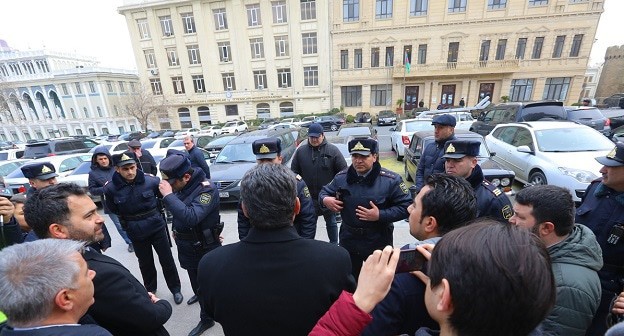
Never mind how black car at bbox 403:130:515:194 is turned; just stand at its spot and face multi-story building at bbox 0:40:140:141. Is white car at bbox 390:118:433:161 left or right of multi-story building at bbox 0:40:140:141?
right

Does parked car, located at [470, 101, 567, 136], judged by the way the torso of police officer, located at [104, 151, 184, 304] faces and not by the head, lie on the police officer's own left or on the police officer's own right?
on the police officer's own left

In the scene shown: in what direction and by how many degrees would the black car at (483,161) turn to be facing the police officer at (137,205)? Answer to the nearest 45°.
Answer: approximately 90° to its right

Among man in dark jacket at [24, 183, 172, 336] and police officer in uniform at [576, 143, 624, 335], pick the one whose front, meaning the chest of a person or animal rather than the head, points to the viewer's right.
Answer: the man in dark jacket

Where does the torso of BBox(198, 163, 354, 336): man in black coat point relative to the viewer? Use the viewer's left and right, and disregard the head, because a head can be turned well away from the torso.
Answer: facing away from the viewer

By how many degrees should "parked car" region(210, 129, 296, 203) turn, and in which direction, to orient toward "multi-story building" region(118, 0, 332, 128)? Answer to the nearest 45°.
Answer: approximately 135° to its right

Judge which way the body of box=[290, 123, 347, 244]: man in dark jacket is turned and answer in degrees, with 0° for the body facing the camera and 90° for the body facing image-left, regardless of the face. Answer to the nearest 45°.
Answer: approximately 0°

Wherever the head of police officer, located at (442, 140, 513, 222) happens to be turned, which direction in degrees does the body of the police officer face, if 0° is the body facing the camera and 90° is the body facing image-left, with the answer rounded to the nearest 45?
approximately 45°

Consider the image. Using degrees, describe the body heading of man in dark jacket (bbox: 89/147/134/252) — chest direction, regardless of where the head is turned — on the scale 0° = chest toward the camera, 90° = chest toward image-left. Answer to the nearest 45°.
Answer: approximately 315°

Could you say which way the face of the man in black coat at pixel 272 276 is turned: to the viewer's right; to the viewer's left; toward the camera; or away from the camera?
away from the camera

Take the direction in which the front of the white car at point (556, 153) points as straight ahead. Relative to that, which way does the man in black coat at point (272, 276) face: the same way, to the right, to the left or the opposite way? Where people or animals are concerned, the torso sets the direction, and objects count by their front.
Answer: the opposite way
